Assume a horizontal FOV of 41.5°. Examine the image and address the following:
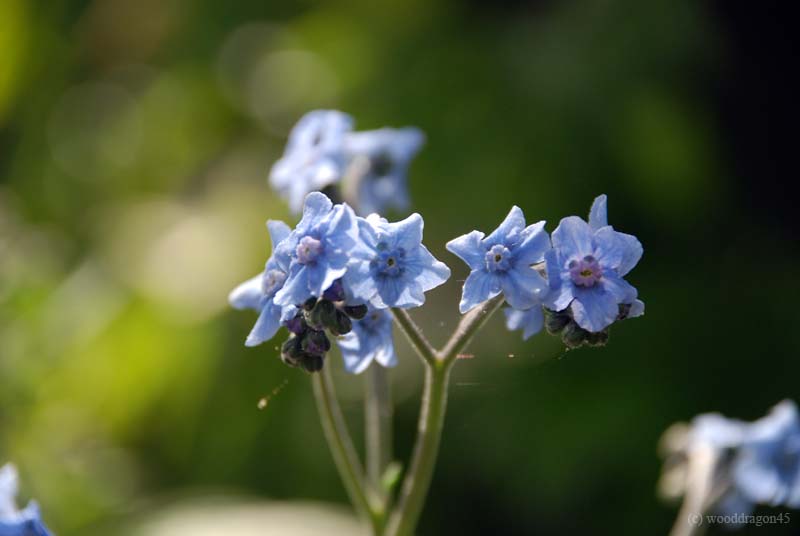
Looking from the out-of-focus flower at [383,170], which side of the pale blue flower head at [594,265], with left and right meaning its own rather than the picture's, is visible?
back

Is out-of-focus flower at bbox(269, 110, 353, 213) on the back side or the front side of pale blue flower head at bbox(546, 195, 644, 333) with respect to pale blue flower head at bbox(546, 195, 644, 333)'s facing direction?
on the back side

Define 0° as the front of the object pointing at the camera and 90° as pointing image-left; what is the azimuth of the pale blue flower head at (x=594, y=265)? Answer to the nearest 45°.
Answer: approximately 0°

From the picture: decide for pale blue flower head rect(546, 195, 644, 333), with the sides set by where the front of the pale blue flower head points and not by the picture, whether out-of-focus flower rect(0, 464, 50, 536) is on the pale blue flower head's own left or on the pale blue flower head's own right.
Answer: on the pale blue flower head's own right
